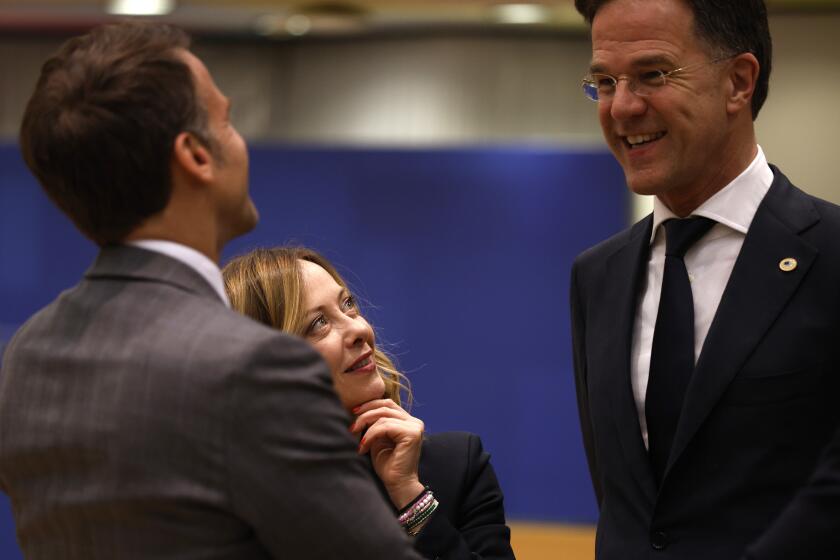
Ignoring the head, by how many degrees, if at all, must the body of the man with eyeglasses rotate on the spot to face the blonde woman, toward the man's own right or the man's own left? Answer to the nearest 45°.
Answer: approximately 45° to the man's own right

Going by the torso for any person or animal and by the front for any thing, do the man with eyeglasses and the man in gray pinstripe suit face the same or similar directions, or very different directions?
very different directions

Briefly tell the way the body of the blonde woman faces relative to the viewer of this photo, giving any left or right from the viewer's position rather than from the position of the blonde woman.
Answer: facing the viewer and to the right of the viewer

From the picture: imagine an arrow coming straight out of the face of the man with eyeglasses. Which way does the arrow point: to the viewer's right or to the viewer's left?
to the viewer's left

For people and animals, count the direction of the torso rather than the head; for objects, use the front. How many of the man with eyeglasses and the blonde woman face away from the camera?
0

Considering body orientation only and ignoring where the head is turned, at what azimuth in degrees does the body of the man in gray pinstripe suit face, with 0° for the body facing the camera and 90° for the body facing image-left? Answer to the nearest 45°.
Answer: approximately 225°

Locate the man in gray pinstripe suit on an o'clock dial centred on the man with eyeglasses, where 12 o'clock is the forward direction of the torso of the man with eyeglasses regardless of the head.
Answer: The man in gray pinstripe suit is roughly at 12 o'clock from the man with eyeglasses.

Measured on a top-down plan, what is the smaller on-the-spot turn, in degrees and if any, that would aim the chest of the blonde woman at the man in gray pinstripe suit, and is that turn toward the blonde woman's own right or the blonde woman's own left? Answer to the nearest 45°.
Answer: approximately 45° to the blonde woman's own right

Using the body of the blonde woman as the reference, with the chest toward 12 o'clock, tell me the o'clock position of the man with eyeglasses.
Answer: The man with eyeglasses is roughly at 11 o'clock from the blonde woman.

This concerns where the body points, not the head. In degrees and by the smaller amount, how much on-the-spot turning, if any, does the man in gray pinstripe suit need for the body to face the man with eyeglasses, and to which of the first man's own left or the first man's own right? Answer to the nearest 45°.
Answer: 0° — they already face them

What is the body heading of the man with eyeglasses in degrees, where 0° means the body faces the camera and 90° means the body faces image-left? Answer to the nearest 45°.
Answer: approximately 45°

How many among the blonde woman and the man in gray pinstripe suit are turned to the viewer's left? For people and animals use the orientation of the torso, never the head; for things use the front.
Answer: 0
